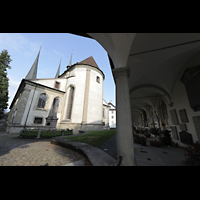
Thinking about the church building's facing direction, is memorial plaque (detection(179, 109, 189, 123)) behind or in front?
behind

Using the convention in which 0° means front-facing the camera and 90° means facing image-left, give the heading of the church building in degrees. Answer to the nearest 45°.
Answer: approximately 135°

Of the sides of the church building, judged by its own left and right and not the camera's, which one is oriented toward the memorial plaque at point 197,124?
back
